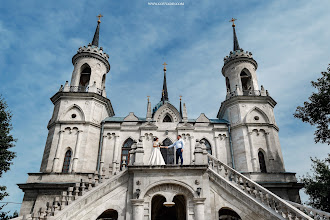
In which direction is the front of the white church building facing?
toward the camera

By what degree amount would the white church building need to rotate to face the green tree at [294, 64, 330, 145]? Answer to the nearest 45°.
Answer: approximately 90° to its left

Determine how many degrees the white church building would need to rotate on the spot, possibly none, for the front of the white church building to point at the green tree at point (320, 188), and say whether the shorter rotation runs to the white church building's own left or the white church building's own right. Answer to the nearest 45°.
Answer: approximately 90° to the white church building's own left
